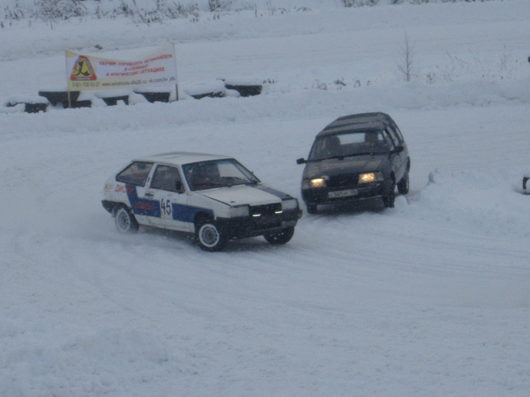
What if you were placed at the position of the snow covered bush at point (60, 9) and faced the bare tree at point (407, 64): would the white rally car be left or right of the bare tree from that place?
right

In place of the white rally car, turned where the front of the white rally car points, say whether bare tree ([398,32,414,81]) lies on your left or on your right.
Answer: on your left

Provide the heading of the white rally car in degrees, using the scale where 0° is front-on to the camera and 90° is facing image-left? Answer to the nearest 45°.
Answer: approximately 315°

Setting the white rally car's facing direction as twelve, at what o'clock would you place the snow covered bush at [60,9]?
The snow covered bush is roughly at 7 o'clock from the white rally car.
